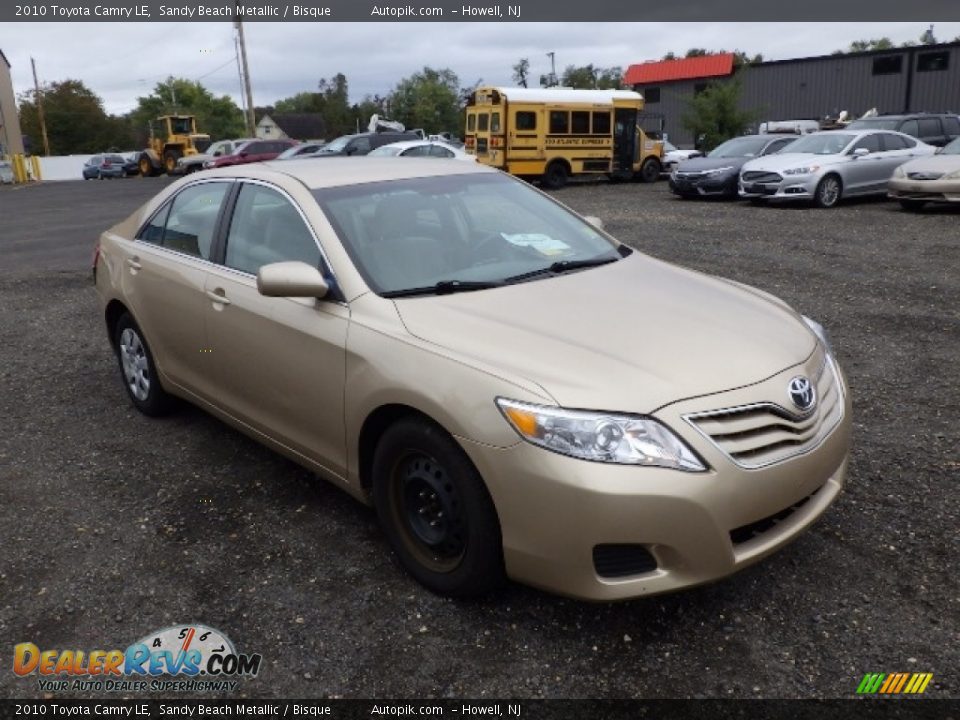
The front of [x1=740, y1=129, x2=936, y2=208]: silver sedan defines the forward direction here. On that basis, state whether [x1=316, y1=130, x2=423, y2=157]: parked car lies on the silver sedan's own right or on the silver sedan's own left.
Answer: on the silver sedan's own right

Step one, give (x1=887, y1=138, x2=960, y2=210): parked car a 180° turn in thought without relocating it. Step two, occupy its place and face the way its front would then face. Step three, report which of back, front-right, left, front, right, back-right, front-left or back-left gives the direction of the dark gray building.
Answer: front-left

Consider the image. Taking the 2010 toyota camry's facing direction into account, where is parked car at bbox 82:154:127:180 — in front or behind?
behind

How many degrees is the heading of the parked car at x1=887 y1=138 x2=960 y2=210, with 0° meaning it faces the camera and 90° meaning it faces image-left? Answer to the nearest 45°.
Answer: approximately 45°

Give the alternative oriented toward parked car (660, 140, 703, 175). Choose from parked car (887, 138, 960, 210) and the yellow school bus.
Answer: the yellow school bus

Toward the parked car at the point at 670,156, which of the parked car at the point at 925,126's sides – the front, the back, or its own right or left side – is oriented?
right

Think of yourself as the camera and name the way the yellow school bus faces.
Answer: facing away from the viewer and to the right of the viewer

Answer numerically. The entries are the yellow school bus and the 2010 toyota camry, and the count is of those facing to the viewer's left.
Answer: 0

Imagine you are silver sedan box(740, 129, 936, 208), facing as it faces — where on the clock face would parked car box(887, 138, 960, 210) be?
The parked car is roughly at 9 o'clock from the silver sedan.

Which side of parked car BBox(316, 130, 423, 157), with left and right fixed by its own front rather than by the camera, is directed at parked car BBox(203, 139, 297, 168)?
right

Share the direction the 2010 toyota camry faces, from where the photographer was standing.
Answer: facing the viewer and to the right of the viewer

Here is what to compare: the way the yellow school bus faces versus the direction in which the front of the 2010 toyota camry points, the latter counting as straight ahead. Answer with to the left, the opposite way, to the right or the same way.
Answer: to the left

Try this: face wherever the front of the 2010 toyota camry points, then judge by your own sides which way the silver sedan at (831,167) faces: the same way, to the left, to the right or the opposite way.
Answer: to the right

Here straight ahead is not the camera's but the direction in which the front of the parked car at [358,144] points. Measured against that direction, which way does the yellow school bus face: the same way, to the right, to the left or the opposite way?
the opposite way

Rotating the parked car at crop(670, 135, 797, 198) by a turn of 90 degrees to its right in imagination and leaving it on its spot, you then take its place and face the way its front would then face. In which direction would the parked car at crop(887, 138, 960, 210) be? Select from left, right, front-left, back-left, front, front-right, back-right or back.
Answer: back

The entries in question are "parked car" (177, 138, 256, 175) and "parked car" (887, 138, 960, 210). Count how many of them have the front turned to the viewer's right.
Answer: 0
